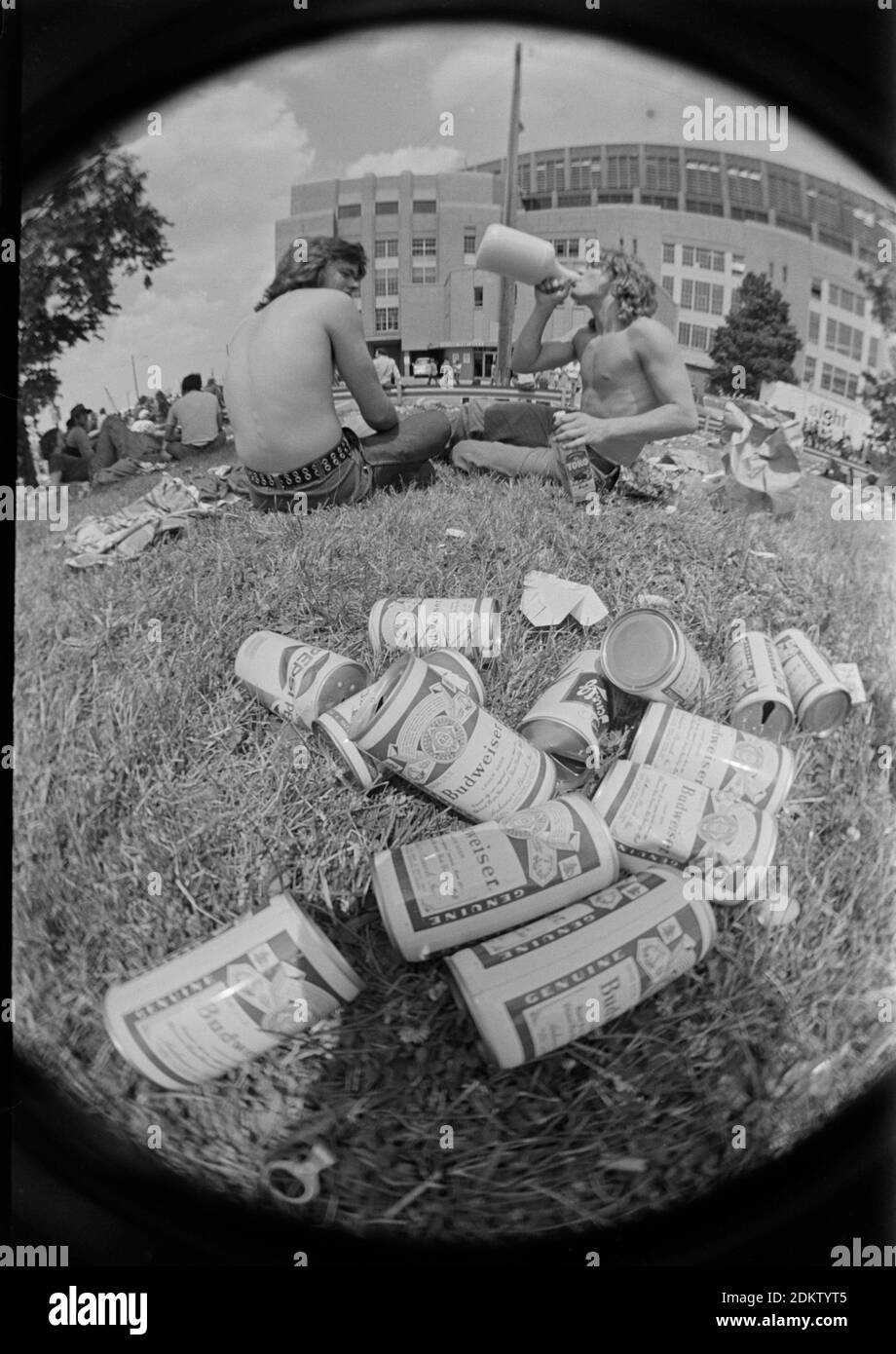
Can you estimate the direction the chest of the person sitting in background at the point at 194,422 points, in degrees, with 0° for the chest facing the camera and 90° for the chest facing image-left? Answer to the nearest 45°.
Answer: approximately 180°
